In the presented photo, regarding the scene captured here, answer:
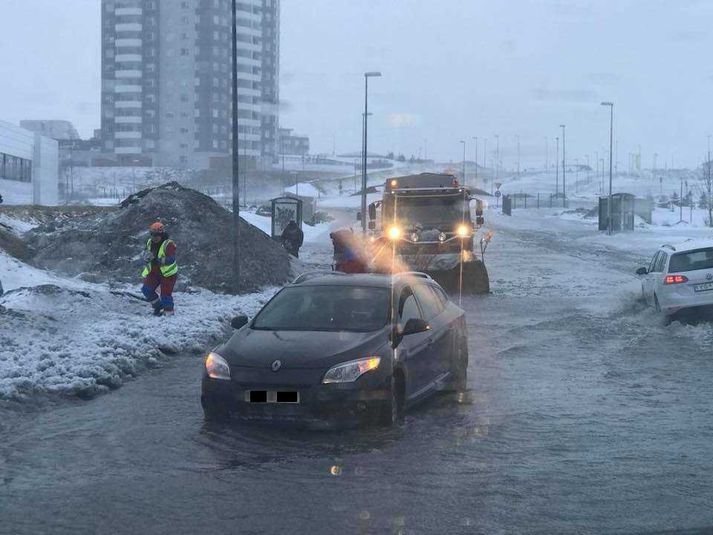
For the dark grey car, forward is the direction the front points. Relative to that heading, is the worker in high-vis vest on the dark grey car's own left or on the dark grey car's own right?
on the dark grey car's own right

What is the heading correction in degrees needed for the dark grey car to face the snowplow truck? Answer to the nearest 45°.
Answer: approximately 135° to its right

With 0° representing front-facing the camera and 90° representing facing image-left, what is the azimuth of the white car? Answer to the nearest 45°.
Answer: approximately 135°

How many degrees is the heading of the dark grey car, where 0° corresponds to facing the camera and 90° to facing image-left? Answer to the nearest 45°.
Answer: approximately 45°

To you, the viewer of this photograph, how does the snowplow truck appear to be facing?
facing the viewer

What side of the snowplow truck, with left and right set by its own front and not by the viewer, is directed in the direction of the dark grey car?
front

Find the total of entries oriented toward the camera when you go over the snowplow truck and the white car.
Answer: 1

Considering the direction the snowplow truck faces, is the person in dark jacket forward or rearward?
rearward

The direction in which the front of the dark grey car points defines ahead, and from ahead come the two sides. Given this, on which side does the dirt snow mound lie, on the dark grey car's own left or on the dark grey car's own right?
on the dark grey car's own right

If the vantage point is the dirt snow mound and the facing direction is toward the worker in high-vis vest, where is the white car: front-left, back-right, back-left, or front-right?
front-left

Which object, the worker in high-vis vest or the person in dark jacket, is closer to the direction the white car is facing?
the person in dark jacket

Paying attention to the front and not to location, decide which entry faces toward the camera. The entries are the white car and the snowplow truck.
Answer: the snowplow truck

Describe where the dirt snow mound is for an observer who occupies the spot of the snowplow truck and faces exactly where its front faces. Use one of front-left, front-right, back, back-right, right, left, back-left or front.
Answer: right

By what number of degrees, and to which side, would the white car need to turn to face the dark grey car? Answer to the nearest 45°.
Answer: approximately 135° to its left
